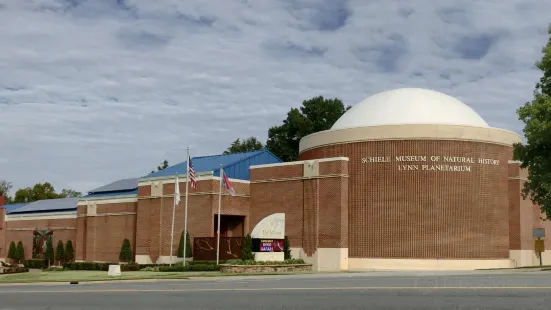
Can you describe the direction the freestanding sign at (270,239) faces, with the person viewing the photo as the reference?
facing the viewer

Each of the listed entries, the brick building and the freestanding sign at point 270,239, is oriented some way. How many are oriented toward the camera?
2

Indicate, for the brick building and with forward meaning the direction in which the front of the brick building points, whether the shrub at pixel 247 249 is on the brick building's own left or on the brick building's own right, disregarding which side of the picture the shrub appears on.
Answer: on the brick building's own right

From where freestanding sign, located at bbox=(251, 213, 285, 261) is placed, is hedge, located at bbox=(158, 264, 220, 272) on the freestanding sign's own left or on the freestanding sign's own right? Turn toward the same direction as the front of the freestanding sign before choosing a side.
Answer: on the freestanding sign's own right

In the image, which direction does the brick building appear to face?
toward the camera

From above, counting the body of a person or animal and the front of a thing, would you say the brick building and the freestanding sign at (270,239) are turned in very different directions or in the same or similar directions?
same or similar directions
